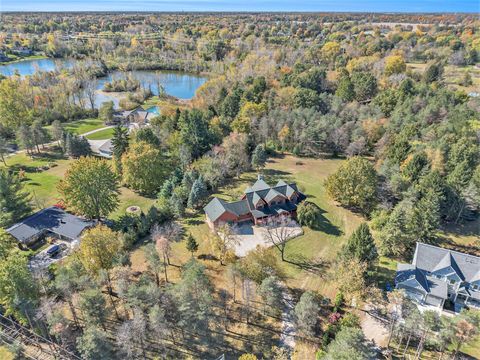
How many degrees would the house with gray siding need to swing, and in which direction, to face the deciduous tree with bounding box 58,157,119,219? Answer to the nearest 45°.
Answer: approximately 90° to its right

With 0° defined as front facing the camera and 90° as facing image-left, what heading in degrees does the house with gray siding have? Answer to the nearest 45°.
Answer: approximately 0°

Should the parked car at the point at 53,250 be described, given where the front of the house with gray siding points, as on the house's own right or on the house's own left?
on the house's own right

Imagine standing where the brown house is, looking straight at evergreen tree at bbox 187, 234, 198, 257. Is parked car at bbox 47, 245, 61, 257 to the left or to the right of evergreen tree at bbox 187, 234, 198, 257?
right

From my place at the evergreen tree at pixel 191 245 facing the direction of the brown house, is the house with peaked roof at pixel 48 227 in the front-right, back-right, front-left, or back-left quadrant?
back-left

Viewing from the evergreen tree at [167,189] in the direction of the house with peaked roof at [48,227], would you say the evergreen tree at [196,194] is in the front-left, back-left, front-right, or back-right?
back-left

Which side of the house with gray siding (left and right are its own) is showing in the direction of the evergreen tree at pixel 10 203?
right

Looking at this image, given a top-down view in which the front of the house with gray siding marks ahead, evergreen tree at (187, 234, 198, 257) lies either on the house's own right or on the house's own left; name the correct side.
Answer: on the house's own right

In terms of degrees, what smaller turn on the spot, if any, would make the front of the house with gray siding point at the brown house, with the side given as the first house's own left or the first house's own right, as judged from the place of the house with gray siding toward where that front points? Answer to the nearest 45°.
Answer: approximately 90° to the first house's own right

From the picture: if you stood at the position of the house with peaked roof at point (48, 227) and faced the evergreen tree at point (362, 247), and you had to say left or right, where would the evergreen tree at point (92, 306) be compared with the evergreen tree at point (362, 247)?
right
